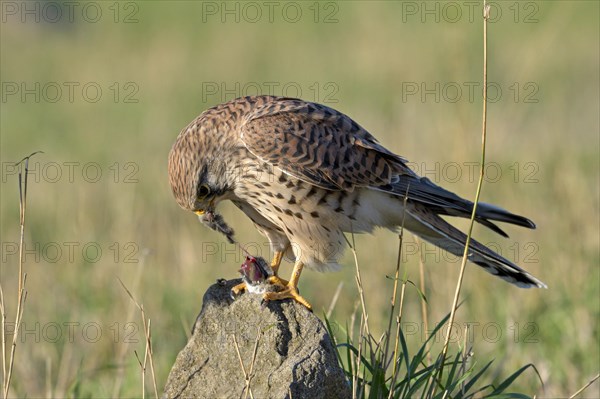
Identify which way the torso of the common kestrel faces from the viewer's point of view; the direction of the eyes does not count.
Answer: to the viewer's left
